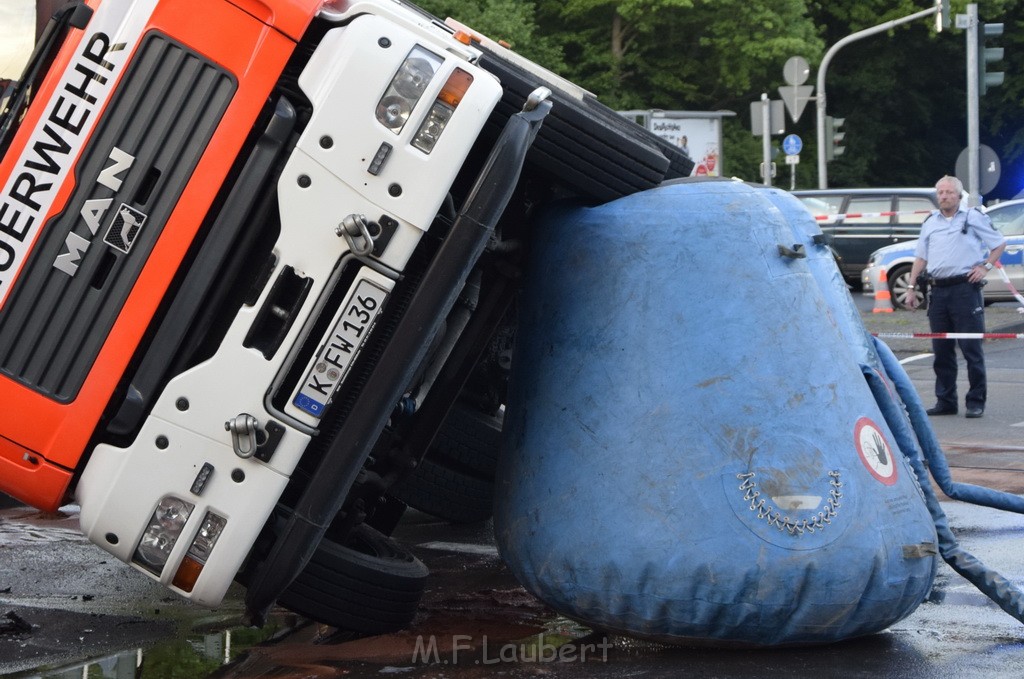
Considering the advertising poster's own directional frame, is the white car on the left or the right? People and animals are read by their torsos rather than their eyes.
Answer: on its left

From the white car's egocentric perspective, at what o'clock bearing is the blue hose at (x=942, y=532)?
The blue hose is roughly at 9 o'clock from the white car.

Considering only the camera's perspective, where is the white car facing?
facing to the left of the viewer

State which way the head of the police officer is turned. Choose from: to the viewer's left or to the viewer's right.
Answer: to the viewer's left

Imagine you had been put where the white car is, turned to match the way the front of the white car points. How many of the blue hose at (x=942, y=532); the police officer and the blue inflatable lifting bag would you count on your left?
3

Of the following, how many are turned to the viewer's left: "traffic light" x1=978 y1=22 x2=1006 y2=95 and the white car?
1

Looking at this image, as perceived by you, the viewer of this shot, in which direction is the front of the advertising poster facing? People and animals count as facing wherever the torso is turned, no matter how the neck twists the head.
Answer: facing the viewer

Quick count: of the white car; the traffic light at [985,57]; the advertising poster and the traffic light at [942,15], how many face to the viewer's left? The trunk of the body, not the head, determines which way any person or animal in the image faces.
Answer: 1
